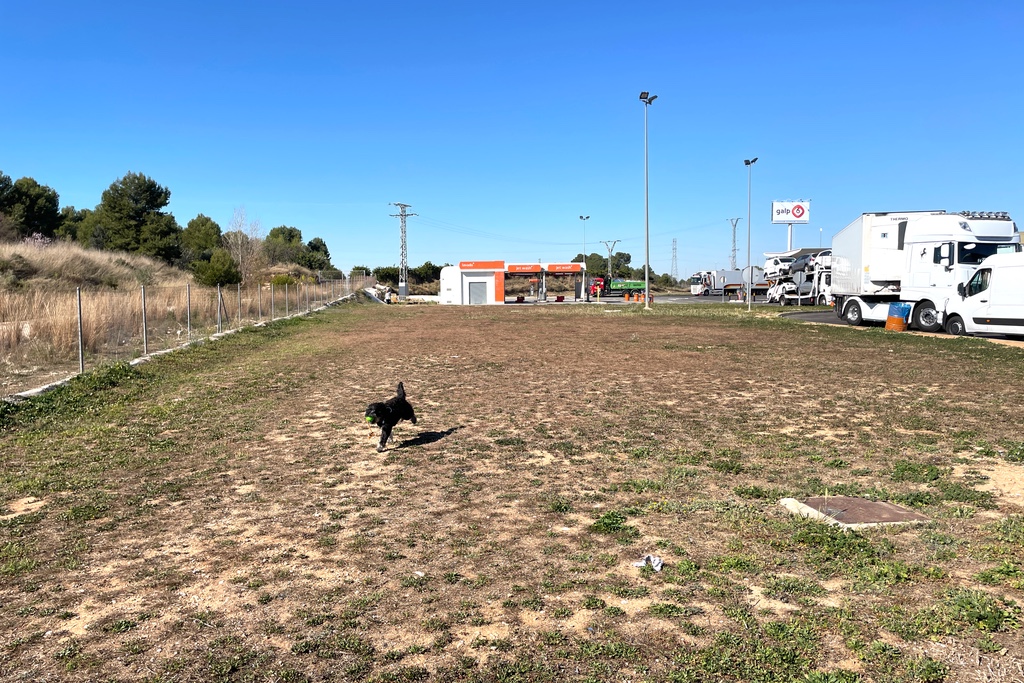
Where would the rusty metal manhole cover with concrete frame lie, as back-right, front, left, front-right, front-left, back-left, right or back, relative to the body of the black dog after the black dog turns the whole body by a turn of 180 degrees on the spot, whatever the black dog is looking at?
right

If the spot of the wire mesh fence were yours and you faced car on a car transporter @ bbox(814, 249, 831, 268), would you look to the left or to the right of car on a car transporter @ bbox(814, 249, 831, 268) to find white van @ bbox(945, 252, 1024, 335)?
right

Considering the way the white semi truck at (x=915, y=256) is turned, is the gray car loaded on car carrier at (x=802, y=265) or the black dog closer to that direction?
the black dog

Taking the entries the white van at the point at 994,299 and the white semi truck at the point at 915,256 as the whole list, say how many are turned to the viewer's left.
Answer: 1

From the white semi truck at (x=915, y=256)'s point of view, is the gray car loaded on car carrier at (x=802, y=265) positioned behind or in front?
behind

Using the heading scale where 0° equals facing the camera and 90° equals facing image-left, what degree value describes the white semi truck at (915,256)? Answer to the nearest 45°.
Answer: approximately 315°

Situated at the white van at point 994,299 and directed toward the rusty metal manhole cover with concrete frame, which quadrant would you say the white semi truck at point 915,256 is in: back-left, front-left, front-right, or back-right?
back-right

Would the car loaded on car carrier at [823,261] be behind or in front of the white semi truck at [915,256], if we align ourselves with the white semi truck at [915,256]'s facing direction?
behind

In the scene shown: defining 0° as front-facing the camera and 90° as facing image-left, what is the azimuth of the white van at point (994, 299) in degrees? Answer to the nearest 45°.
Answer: approximately 90°

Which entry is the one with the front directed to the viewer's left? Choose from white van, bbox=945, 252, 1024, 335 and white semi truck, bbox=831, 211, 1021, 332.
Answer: the white van

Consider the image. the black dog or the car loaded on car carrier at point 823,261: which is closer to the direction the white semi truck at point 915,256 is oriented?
the black dog
